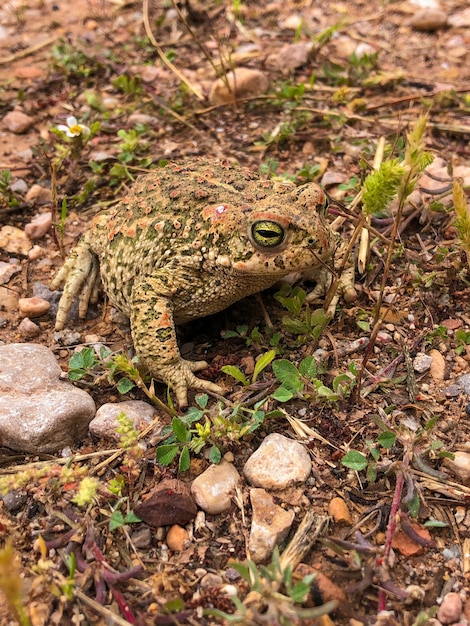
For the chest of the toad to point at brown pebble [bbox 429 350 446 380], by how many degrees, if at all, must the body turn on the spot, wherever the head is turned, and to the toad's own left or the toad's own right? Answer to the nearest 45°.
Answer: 0° — it already faces it

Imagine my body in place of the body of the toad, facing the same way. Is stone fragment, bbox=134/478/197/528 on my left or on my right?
on my right

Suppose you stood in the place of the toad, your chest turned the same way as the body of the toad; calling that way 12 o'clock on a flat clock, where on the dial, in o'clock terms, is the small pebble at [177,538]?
The small pebble is roughly at 2 o'clock from the toad.

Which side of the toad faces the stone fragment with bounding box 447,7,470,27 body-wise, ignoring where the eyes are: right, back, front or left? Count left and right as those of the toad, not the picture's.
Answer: left

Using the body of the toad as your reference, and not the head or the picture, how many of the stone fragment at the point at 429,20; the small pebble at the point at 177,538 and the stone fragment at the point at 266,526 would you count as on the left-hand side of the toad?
1

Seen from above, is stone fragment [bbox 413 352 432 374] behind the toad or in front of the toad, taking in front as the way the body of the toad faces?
in front

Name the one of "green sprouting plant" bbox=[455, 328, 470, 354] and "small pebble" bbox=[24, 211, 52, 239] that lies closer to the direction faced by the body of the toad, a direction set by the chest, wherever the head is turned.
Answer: the green sprouting plant

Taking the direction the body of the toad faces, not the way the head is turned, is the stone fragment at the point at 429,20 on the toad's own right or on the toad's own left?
on the toad's own left

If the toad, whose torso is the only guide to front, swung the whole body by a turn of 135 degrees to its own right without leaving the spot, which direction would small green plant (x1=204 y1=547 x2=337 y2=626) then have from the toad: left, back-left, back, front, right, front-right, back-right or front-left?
left

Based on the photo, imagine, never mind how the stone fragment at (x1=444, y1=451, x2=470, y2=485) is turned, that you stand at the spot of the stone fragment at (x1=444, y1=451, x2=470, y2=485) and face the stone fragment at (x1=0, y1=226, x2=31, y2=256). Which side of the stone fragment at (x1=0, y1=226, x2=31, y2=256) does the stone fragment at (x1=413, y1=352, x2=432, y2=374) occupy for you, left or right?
right

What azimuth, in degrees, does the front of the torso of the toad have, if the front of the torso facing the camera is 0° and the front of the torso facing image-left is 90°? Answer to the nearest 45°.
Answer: approximately 315°

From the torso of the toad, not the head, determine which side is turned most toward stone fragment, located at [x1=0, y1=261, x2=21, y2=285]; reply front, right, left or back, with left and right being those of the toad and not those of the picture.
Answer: back

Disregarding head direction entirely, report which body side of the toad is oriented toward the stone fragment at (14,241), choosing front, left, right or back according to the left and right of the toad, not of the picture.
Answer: back

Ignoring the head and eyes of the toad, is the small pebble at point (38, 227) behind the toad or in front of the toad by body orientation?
behind

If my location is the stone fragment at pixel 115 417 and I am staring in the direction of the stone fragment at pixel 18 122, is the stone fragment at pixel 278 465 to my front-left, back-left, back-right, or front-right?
back-right

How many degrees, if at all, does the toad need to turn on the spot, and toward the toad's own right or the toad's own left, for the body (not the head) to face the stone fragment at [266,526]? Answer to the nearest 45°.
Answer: approximately 45° to the toad's own right

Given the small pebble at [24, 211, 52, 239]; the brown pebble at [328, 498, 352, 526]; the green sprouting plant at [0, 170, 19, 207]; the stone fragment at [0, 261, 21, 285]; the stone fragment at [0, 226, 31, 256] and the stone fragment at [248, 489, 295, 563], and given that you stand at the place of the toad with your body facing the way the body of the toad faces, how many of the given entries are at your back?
4
